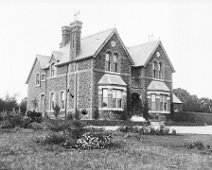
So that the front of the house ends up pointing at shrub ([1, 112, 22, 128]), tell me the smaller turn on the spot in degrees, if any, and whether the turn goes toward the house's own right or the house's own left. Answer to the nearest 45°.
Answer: approximately 45° to the house's own right

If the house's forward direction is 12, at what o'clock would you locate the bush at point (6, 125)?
The bush is roughly at 2 o'clock from the house.

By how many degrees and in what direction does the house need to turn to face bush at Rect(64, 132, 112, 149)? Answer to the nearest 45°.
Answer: approximately 45° to its right

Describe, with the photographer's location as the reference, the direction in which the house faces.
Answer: facing the viewer and to the right of the viewer

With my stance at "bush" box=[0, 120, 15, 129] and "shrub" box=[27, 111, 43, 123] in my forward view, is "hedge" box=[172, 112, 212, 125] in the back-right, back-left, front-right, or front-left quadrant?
front-right

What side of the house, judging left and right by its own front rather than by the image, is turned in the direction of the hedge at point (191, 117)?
left

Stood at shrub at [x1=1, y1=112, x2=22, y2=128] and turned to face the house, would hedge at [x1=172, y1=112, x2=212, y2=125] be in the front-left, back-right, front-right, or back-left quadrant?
front-right
